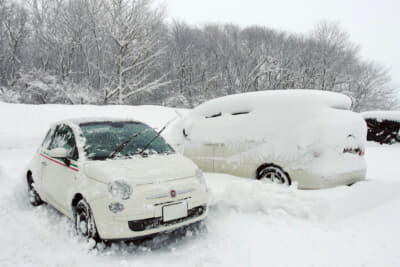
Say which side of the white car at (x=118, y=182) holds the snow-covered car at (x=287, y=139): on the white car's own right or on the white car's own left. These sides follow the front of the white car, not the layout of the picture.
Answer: on the white car's own left

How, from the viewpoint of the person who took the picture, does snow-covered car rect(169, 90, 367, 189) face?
facing away from the viewer and to the left of the viewer

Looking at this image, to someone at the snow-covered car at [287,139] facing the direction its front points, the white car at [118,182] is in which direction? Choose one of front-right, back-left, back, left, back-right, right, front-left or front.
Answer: left

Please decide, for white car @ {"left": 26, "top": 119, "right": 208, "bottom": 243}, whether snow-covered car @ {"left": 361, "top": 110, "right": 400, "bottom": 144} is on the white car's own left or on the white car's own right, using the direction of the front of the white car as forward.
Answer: on the white car's own left

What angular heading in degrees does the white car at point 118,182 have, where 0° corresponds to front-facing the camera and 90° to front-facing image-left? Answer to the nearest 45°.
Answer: approximately 315°
